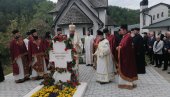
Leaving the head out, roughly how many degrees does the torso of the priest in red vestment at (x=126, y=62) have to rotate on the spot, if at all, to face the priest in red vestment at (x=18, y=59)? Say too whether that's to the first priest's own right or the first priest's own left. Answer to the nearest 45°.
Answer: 0° — they already face them

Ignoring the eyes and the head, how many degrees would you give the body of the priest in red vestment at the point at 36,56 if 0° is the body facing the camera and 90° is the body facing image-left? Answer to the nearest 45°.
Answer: approximately 315°

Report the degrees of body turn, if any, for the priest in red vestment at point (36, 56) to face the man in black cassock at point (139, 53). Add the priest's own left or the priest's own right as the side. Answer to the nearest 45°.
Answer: approximately 45° to the priest's own left

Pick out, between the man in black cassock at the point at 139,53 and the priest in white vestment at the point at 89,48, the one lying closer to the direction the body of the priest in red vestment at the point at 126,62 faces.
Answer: the priest in white vestment

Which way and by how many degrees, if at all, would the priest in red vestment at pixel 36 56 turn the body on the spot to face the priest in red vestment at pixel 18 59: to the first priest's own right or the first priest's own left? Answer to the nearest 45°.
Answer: approximately 135° to the first priest's own right

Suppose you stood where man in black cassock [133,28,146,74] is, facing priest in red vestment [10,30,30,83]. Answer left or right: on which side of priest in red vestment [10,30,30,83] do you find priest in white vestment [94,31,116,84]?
left

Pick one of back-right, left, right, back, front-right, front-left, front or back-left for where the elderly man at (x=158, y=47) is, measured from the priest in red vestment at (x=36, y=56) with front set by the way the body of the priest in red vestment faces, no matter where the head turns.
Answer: front-left

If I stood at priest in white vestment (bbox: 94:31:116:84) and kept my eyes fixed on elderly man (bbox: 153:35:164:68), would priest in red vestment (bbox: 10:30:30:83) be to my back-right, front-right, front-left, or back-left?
back-left
